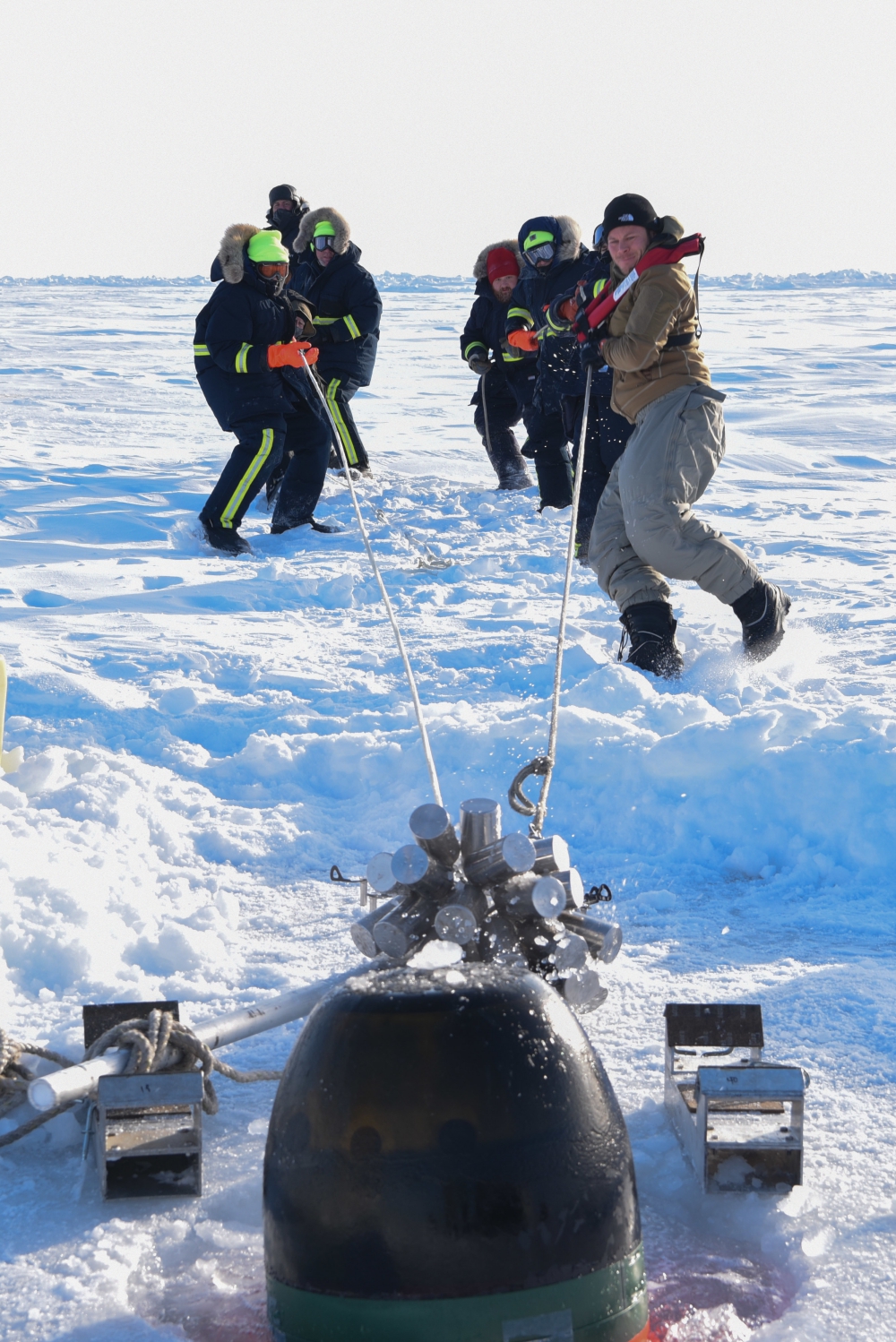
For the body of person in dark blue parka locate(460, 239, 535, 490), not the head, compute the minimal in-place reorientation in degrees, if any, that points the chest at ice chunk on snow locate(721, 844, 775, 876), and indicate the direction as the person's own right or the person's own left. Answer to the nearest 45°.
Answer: approximately 45° to the person's own right

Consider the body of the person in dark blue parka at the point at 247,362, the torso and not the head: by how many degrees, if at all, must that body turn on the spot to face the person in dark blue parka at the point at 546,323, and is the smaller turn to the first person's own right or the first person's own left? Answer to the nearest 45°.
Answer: approximately 45° to the first person's own left

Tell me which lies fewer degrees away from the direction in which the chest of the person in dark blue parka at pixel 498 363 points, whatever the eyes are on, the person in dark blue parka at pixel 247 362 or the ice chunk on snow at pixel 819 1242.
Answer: the ice chunk on snow

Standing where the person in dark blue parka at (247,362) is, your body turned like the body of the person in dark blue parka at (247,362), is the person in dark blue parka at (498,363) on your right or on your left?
on your left

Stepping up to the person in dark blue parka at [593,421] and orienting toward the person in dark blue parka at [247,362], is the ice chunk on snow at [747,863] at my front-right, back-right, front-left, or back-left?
back-left

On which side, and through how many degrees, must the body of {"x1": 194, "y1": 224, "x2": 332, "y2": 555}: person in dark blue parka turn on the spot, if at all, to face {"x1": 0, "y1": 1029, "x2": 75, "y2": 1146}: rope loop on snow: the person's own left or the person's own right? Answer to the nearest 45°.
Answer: approximately 45° to the person's own right

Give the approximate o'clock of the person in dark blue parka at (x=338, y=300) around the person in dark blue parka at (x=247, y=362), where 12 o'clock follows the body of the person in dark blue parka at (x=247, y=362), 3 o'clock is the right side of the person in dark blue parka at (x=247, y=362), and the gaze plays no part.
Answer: the person in dark blue parka at (x=338, y=300) is roughly at 8 o'clock from the person in dark blue parka at (x=247, y=362).

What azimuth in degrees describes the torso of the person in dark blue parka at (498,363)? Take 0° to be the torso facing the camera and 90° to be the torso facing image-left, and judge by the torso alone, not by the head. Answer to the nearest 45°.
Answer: approximately 315°

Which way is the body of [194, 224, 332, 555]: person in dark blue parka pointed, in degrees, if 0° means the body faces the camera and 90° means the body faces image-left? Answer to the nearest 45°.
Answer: approximately 315°
